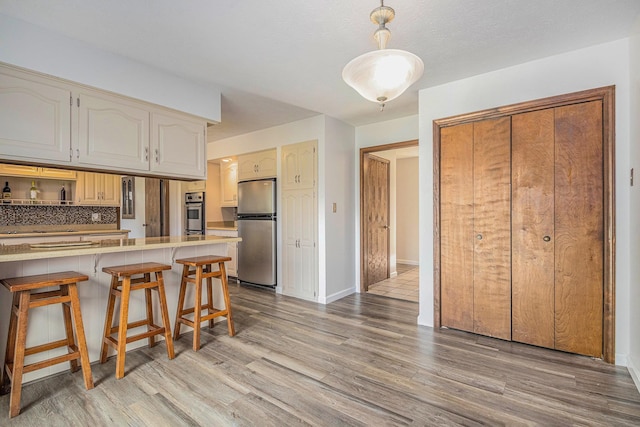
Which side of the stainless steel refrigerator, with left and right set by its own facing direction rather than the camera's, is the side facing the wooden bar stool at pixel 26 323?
front

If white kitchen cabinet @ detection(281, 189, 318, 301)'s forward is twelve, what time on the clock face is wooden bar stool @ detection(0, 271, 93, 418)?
The wooden bar stool is roughly at 12 o'clock from the white kitchen cabinet.

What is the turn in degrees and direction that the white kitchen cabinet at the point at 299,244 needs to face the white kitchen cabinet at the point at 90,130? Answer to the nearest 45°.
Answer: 0° — it already faces it

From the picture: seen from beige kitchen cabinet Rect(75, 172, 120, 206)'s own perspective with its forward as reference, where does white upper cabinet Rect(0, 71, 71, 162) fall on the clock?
The white upper cabinet is roughly at 12 o'clock from the beige kitchen cabinet.

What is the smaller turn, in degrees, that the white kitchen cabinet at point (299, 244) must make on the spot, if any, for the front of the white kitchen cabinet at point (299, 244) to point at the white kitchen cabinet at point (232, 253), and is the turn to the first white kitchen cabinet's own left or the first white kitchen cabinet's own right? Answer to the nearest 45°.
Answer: approximately 90° to the first white kitchen cabinet's own right

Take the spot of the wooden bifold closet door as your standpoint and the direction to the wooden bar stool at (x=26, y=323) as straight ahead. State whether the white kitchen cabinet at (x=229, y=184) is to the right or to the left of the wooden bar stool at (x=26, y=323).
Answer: right

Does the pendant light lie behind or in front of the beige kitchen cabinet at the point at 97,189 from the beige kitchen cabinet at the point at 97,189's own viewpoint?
in front

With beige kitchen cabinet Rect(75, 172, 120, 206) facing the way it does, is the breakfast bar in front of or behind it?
in front

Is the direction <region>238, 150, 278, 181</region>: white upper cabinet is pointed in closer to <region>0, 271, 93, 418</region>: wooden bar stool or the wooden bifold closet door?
the wooden bar stool

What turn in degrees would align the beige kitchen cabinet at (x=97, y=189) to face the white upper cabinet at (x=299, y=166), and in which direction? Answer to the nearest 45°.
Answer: approximately 45° to its left

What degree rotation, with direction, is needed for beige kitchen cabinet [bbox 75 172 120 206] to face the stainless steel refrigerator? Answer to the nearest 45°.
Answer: approximately 45° to its left
